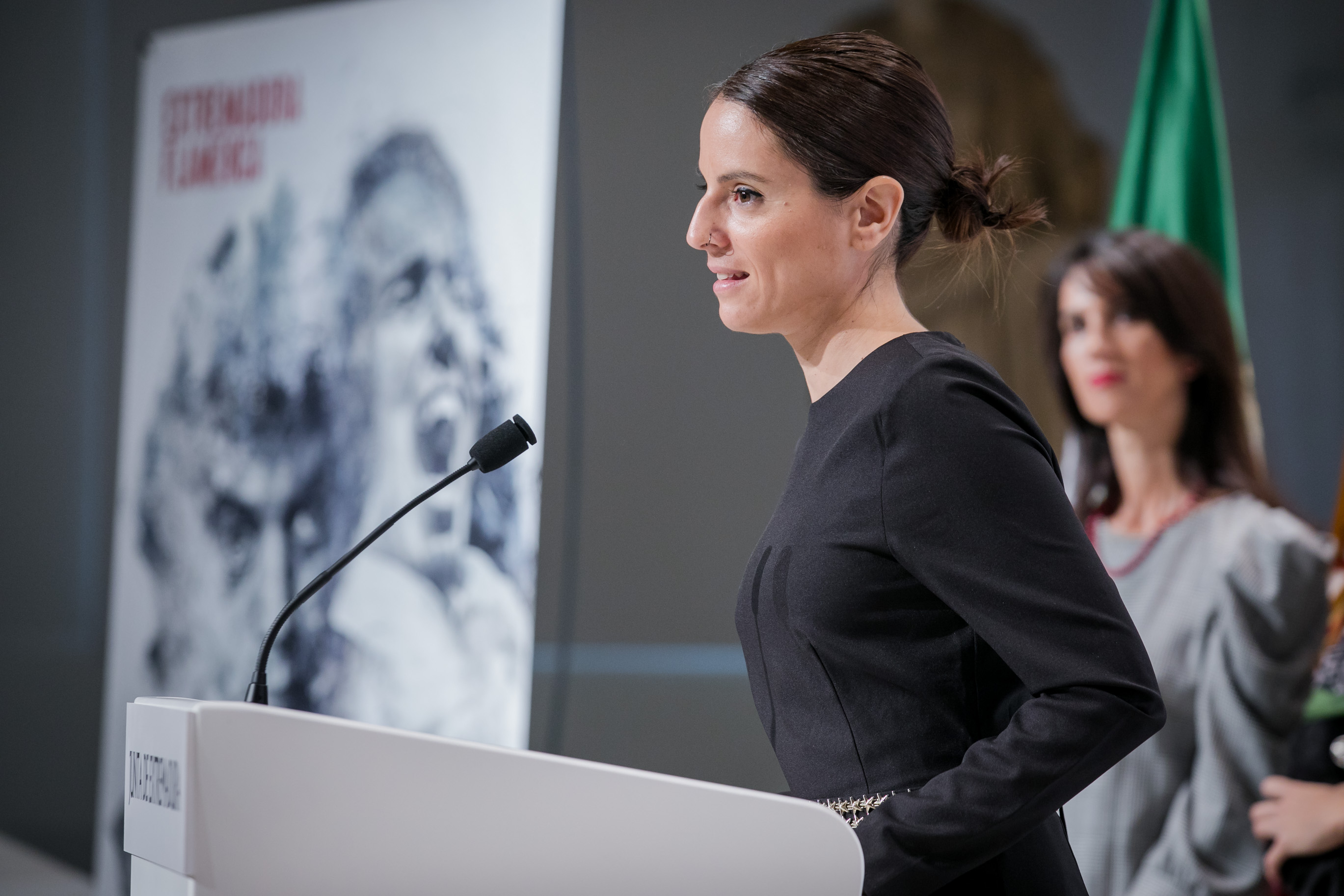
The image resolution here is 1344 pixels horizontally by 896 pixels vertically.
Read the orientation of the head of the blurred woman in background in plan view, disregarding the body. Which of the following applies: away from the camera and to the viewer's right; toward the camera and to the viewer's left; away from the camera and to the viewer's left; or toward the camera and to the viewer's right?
toward the camera and to the viewer's left

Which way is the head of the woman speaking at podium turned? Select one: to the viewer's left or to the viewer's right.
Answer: to the viewer's left

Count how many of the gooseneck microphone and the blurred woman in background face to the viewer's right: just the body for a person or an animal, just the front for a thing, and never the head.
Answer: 1

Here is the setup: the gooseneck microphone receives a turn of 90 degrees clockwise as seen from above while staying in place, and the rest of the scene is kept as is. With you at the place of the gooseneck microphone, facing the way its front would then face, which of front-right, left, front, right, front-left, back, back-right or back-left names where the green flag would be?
back-left

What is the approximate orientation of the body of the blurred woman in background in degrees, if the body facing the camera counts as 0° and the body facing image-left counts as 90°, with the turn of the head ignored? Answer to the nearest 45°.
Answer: approximately 45°

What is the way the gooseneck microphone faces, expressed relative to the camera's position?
facing to the right of the viewer

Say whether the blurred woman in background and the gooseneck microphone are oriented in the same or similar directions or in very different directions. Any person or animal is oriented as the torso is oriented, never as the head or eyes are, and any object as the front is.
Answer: very different directions
